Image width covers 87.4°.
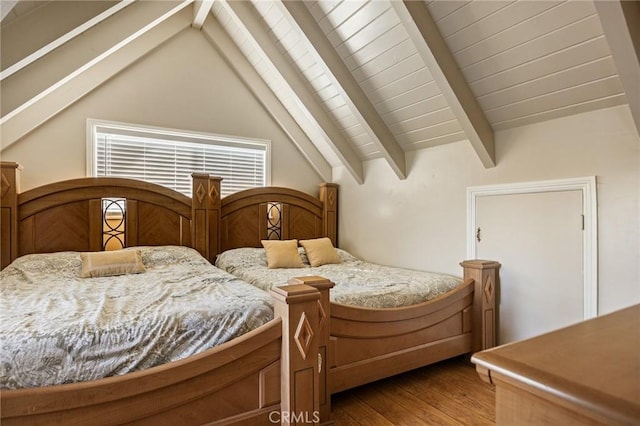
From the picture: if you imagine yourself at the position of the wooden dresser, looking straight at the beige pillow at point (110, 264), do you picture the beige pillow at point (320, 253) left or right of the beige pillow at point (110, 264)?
right

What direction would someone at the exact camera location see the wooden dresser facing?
facing away from the viewer and to the left of the viewer

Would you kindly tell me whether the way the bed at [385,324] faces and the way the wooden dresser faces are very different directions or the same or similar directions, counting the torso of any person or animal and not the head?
very different directions

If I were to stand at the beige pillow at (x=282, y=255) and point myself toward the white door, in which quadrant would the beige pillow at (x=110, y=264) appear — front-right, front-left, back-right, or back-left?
back-right

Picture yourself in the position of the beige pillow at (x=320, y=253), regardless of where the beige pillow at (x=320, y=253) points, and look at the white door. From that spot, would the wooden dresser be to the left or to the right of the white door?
right

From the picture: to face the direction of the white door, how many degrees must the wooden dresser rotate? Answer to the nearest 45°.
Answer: approximately 45° to its right

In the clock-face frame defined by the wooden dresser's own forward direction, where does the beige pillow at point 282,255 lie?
The beige pillow is roughly at 12 o'clock from the wooden dresser.

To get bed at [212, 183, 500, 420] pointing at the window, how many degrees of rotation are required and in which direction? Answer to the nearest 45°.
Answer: approximately 180°

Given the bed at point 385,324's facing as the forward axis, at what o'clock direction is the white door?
The white door is roughly at 10 o'clock from the bed.

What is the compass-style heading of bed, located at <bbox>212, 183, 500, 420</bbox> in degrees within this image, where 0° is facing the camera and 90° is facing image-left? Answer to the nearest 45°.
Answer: approximately 315°
